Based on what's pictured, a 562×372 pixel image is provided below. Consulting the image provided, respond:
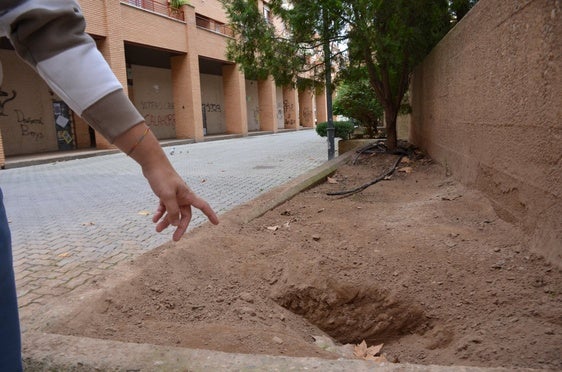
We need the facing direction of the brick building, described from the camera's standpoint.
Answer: facing the viewer and to the right of the viewer

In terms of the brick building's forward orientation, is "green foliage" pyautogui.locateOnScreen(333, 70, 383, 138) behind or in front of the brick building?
in front

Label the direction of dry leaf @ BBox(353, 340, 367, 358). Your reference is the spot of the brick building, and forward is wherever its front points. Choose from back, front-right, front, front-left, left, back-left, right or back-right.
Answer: front-right

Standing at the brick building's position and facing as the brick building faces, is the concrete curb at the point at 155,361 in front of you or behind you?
in front

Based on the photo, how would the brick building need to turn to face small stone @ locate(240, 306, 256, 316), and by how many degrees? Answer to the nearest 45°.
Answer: approximately 45° to its right

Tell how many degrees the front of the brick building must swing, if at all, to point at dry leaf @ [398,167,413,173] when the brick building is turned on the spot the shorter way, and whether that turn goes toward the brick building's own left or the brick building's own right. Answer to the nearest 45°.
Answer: approximately 45° to the brick building's own right

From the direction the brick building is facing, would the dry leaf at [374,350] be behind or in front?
in front

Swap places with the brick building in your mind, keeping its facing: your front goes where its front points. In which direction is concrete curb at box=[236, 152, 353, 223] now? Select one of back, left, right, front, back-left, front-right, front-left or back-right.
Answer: front-right
